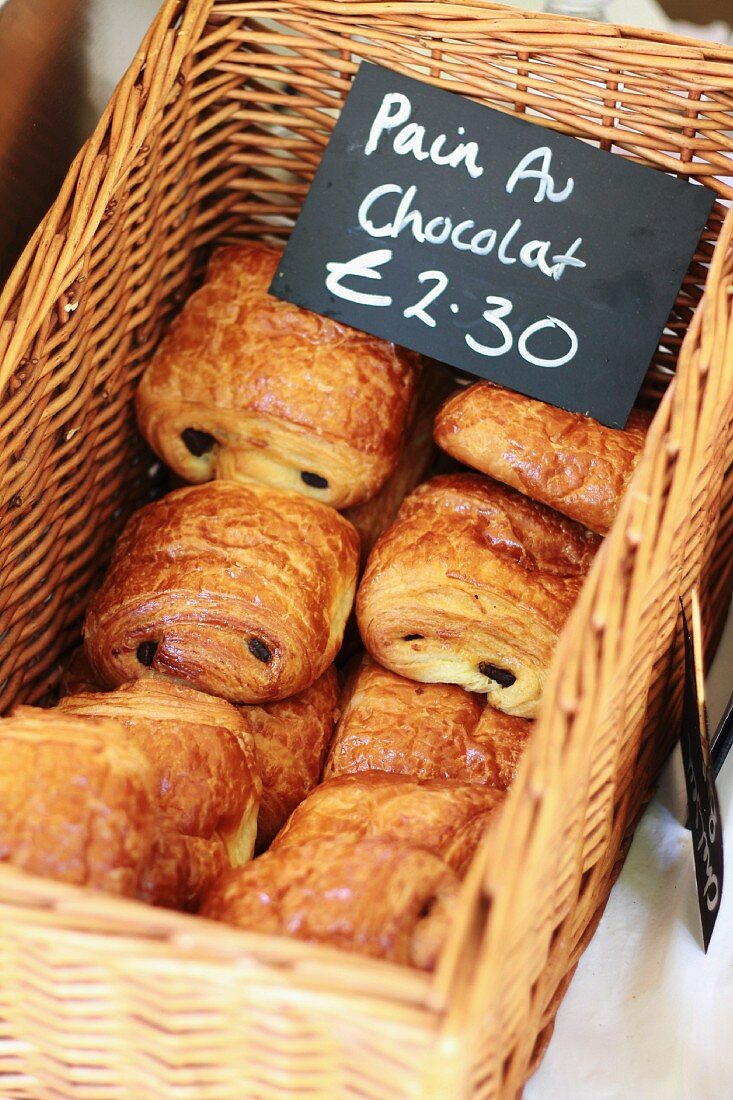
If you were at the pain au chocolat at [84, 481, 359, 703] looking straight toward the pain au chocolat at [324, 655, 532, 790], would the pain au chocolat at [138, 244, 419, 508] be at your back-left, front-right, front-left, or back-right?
back-left

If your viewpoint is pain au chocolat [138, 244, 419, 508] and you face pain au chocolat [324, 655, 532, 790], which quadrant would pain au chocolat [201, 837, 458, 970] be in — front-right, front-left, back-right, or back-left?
front-right

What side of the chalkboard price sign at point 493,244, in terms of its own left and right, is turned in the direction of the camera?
front
